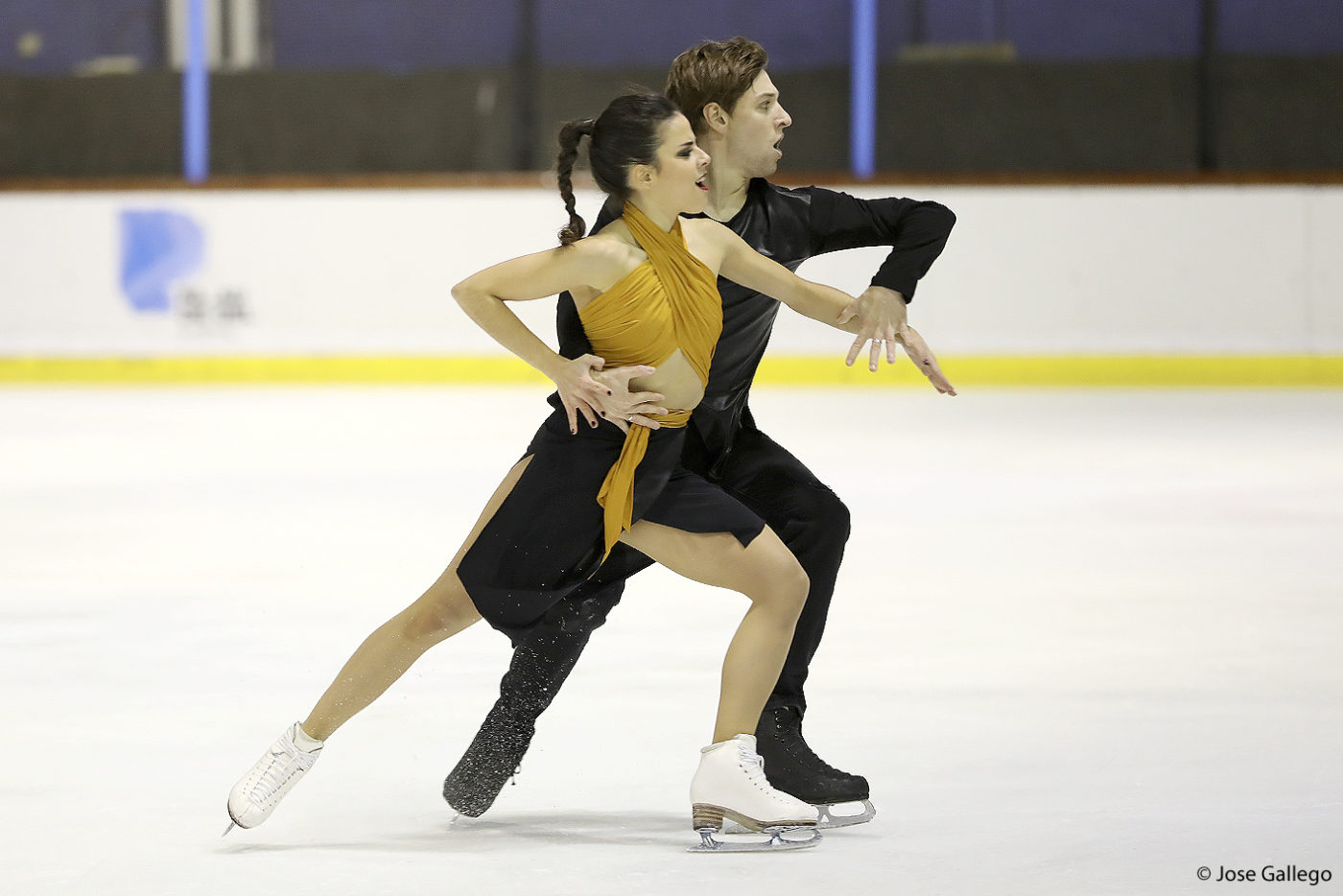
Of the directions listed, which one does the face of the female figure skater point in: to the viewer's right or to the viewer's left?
to the viewer's right

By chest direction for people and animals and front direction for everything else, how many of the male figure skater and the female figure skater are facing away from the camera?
0

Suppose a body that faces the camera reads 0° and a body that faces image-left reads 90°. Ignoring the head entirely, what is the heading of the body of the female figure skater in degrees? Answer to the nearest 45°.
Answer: approximately 315°

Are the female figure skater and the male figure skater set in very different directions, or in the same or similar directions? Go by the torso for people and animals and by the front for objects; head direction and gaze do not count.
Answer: same or similar directions

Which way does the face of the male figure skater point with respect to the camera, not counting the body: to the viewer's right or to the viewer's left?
to the viewer's right

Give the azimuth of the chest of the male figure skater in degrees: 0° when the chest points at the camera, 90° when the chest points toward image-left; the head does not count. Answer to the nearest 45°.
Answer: approximately 315°
